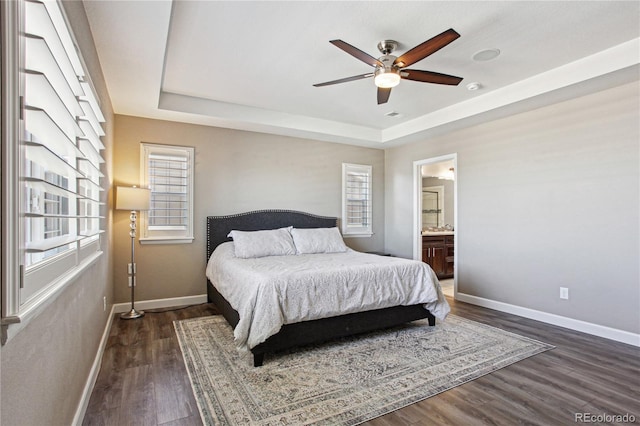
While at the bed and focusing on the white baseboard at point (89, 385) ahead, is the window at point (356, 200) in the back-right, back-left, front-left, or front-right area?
back-right

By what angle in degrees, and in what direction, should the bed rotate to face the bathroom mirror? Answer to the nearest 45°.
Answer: approximately 90° to its left

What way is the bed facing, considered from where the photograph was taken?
facing the viewer and to the right of the viewer

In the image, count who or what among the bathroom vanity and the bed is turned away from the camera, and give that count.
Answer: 0

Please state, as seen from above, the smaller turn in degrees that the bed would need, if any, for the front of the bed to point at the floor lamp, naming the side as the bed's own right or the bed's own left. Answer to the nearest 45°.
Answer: approximately 135° to the bed's own right

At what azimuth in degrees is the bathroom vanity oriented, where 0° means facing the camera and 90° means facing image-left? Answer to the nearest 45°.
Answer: approximately 45°

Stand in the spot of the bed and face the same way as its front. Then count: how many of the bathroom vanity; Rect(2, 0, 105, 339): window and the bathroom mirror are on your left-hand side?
2

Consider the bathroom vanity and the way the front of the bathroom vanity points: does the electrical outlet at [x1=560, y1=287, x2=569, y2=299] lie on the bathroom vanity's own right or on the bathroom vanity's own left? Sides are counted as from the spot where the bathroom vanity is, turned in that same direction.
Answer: on the bathroom vanity's own left

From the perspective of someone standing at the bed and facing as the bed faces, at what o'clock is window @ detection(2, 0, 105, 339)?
The window is roughly at 2 o'clock from the bed.

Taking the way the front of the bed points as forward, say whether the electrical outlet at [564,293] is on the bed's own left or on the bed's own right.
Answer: on the bed's own left

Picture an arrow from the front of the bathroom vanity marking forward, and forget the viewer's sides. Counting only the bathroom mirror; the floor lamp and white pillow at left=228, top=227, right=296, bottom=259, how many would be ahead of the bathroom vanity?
2

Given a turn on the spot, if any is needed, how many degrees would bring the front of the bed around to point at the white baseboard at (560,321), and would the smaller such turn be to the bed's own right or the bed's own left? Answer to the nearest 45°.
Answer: approximately 45° to the bed's own left

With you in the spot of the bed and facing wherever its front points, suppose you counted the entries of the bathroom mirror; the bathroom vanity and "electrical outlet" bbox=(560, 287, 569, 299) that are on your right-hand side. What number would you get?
0
